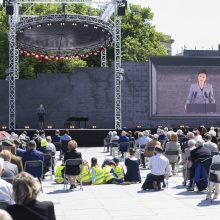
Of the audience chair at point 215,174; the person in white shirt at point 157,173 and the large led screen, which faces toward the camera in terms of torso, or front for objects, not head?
the large led screen

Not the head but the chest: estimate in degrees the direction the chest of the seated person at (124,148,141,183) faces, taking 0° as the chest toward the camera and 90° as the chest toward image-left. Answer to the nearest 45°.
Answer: approximately 180°

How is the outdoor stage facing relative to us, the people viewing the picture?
facing the viewer

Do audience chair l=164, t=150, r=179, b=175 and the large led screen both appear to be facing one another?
yes

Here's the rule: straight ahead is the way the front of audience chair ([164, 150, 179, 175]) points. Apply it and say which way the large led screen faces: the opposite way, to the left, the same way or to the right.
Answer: the opposite way

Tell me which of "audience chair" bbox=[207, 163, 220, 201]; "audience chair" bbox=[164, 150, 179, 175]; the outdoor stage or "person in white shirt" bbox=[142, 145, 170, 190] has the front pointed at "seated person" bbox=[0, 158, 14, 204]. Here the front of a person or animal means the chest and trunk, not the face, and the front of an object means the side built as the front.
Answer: the outdoor stage

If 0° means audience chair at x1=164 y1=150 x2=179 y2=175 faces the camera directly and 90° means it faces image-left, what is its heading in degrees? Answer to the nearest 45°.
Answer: approximately 180°

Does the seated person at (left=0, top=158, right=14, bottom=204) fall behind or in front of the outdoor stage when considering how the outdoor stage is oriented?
in front

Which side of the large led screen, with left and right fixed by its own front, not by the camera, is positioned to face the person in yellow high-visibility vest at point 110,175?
front

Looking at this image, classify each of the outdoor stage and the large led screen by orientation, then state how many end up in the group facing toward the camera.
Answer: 2

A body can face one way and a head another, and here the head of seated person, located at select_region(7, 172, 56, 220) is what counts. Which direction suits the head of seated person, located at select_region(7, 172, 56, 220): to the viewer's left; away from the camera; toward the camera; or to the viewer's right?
away from the camera

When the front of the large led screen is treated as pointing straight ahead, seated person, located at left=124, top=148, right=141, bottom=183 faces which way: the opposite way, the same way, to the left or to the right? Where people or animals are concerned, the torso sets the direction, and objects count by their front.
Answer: the opposite way

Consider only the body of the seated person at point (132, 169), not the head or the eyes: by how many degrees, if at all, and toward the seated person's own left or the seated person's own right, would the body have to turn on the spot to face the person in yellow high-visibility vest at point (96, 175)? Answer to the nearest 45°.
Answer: approximately 90° to the seated person's own left

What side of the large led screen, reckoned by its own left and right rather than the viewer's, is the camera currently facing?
front

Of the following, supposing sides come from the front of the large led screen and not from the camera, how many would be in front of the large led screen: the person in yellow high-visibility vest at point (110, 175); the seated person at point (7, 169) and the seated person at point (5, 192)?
3

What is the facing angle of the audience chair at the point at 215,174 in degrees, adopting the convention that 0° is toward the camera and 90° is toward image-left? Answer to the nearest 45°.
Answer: approximately 180°

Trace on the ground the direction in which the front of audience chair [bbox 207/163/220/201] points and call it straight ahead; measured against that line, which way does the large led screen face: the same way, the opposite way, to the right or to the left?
the opposite way

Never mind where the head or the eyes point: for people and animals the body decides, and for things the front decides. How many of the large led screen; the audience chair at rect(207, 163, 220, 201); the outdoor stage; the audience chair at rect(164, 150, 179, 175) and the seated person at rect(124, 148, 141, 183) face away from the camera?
3
